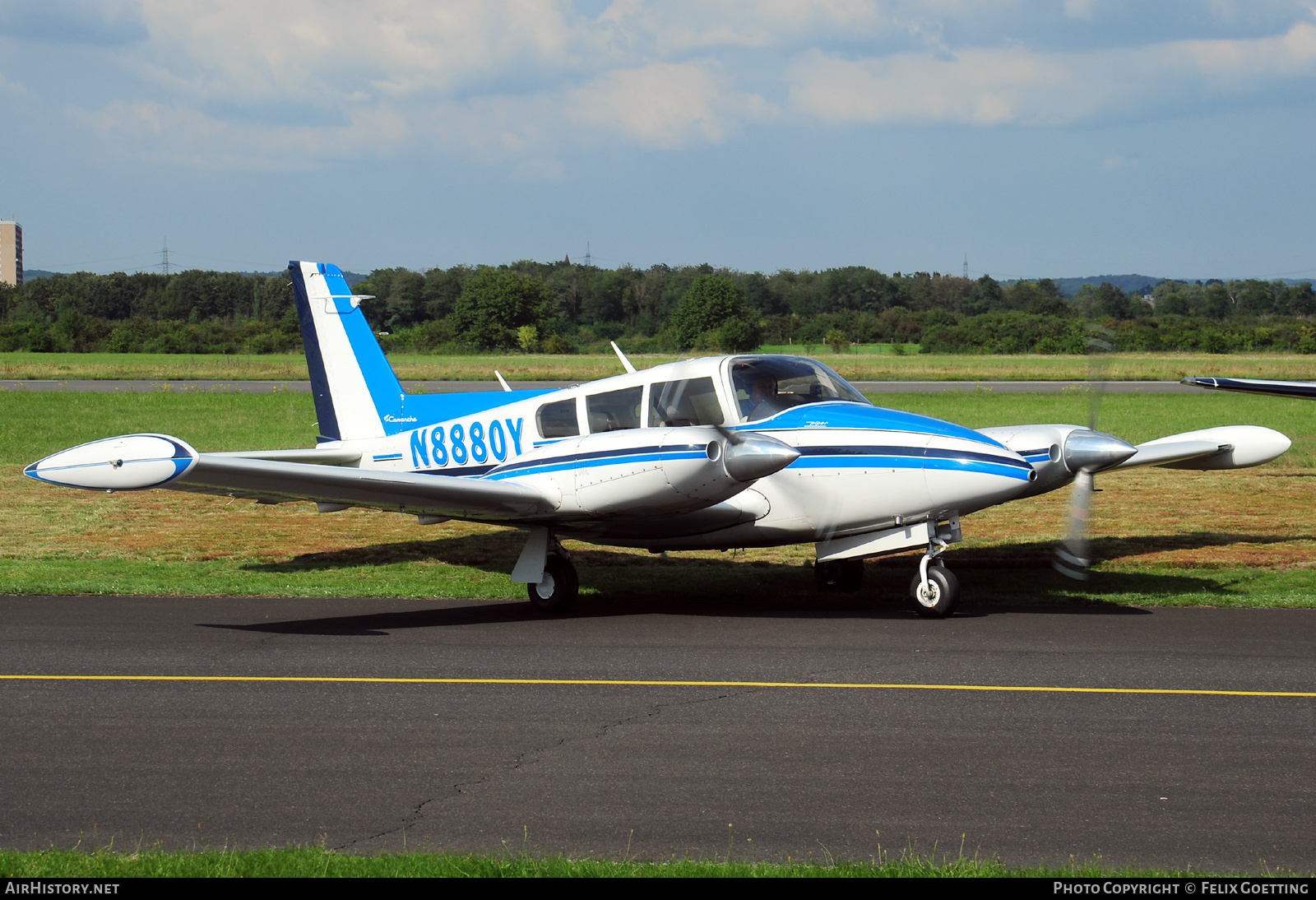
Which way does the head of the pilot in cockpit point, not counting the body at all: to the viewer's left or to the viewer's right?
to the viewer's right

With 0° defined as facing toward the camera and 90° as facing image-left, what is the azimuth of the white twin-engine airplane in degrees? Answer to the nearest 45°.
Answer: approximately 315°
